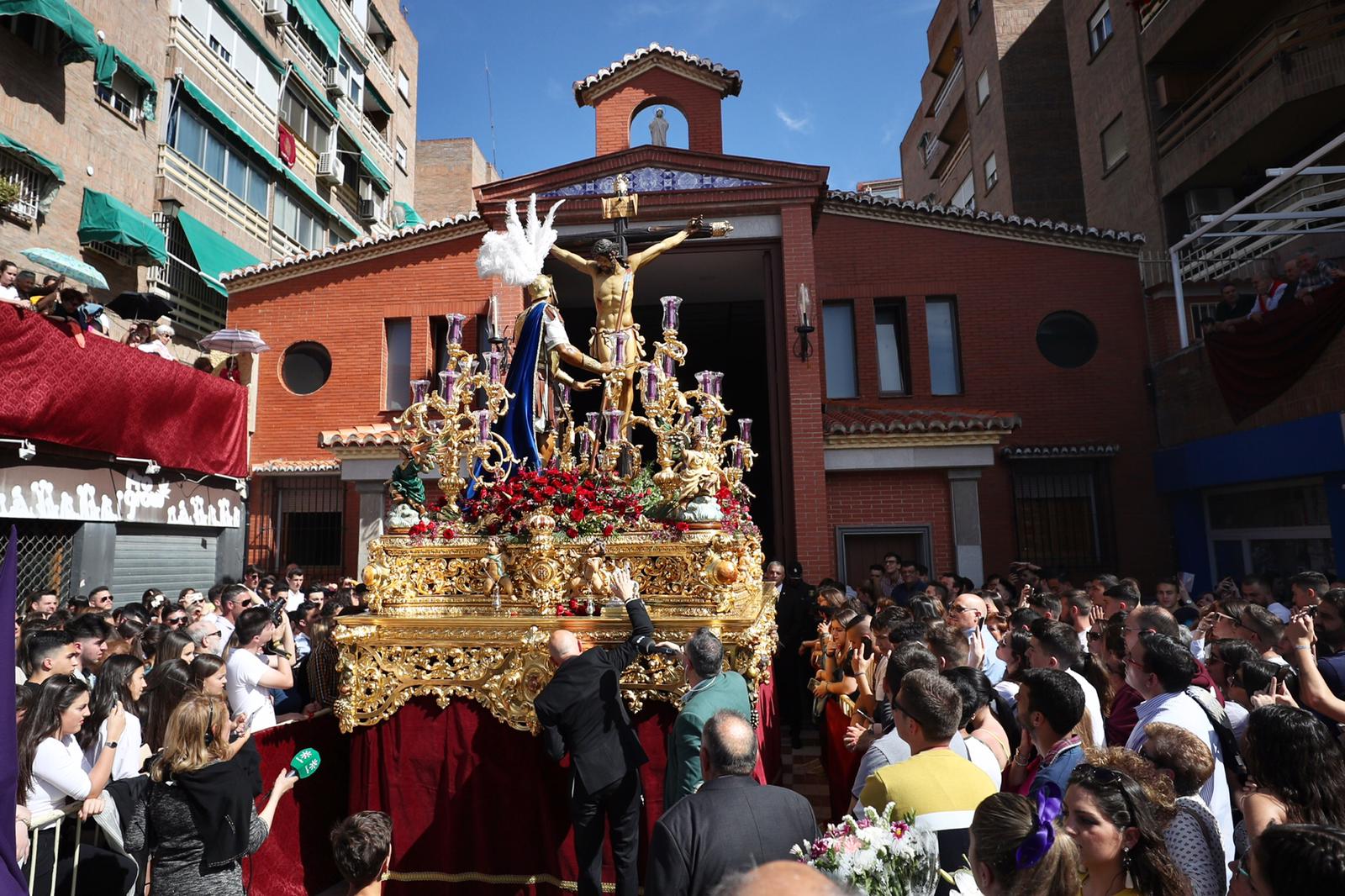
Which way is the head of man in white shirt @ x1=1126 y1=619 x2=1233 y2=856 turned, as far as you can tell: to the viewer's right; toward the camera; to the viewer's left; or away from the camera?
to the viewer's left

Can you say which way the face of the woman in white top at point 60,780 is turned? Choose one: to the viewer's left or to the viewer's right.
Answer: to the viewer's right

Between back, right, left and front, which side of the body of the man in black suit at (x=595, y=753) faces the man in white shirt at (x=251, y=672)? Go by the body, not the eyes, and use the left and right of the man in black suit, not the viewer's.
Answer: left

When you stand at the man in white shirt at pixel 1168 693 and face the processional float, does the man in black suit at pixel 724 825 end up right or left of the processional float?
left

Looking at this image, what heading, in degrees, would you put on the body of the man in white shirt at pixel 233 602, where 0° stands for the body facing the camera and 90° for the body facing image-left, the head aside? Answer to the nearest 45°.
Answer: approximately 270°

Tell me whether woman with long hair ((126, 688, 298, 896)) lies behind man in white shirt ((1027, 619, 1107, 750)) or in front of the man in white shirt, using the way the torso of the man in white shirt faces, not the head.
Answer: in front

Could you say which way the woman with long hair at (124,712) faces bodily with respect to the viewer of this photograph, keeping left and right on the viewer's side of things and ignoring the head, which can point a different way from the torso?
facing to the right of the viewer

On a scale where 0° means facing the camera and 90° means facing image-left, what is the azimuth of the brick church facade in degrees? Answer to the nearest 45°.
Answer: approximately 0°

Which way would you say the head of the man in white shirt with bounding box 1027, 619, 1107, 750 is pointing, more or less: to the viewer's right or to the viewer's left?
to the viewer's left

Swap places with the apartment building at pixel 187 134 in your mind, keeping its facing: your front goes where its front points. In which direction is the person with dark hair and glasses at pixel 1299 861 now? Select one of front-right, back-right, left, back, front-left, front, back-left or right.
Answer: front-right

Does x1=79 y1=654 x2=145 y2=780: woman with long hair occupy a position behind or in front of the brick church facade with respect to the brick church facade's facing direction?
in front

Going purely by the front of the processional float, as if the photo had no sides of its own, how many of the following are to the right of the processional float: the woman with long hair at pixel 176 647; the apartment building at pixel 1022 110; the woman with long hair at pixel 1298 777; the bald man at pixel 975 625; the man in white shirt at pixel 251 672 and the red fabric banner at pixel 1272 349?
2

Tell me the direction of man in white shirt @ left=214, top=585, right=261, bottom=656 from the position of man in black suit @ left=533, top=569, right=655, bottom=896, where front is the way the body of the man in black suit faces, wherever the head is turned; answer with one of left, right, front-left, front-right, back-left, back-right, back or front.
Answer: front-left
